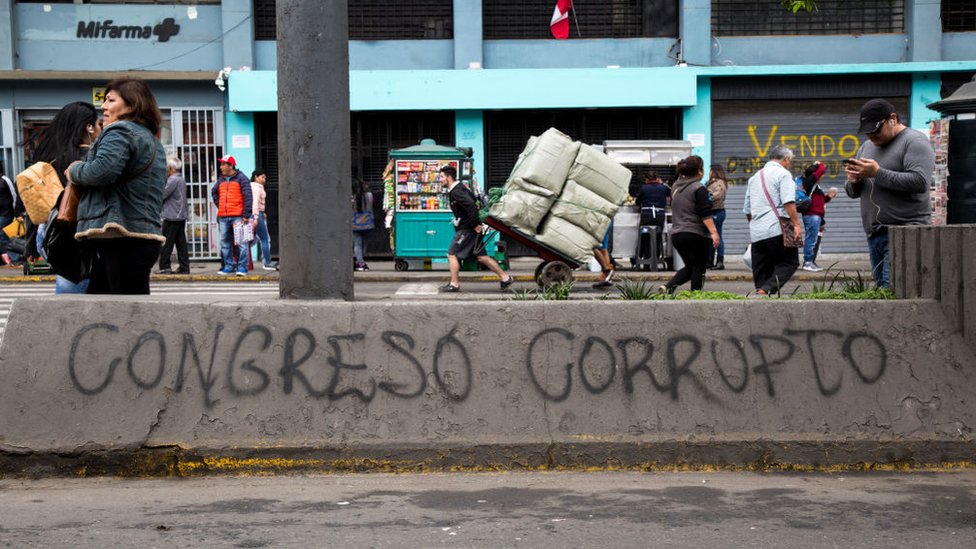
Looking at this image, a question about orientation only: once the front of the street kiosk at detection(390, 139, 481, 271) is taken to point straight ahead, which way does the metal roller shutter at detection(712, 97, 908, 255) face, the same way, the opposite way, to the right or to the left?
the same way

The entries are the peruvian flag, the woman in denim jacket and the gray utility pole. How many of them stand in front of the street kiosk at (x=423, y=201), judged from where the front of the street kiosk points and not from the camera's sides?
2

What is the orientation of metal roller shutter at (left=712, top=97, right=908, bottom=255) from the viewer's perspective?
toward the camera

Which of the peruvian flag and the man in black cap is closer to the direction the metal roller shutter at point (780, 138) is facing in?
the man in black cap

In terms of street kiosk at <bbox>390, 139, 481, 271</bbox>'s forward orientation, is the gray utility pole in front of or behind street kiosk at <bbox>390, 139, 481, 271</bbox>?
in front

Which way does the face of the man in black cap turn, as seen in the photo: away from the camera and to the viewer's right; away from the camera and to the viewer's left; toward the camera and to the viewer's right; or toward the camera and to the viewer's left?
toward the camera and to the viewer's left

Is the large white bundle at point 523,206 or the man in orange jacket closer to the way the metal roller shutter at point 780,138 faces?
the large white bundle

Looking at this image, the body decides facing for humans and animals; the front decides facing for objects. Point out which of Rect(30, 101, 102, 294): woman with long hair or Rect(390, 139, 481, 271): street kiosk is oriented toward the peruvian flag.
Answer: the woman with long hair

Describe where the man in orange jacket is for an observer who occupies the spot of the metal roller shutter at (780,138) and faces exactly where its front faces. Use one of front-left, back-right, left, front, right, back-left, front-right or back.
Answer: front-right

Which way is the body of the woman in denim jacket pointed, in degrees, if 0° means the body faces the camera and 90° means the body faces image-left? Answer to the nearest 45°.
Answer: approximately 90°

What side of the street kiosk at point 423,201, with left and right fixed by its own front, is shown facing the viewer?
front

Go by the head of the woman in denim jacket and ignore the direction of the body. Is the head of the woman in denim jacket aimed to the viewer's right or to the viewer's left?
to the viewer's left

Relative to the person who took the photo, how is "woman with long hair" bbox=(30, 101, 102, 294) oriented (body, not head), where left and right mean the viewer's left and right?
facing away from the viewer and to the right of the viewer

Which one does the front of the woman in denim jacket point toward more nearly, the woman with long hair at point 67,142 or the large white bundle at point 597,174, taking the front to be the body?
the woman with long hair

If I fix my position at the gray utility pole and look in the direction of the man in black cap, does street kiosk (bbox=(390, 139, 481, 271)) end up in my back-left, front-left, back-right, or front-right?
front-left

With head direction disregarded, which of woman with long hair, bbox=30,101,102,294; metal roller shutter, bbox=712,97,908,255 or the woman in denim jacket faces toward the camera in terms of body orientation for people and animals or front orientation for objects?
the metal roller shutter

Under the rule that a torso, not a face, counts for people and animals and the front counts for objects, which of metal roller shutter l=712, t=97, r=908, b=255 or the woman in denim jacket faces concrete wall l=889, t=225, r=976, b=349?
the metal roller shutter

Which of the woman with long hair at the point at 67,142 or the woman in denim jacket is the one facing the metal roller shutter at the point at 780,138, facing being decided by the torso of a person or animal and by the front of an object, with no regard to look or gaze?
the woman with long hair

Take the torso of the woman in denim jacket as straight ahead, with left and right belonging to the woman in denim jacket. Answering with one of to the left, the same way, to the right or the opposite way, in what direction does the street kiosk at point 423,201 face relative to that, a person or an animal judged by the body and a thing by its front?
to the left

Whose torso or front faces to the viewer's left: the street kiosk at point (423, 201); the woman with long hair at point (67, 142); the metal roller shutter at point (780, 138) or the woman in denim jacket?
the woman in denim jacket
